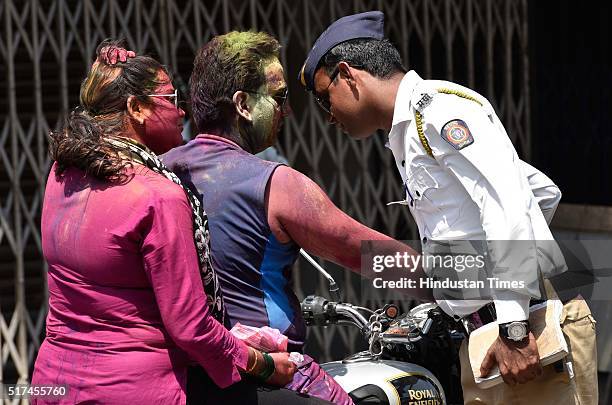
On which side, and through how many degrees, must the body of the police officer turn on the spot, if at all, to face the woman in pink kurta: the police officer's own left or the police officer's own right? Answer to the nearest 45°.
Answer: approximately 45° to the police officer's own left

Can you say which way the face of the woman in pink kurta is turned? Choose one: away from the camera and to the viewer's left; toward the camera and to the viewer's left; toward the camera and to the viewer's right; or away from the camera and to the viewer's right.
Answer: away from the camera and to the viewer's right

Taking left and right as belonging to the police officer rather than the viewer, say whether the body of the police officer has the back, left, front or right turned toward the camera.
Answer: left

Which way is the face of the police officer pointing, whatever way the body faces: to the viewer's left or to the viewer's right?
to the viewer's left

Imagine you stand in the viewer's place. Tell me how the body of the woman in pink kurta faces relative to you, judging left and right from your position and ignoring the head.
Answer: facing away from the viewer and to the right of the viewer

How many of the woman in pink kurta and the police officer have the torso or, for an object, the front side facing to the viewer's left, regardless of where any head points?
1
